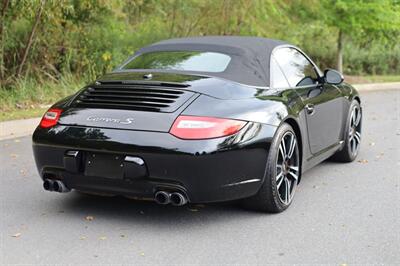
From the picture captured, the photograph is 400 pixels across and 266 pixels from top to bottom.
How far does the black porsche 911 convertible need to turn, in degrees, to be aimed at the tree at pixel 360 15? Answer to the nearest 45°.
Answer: approximately 45° to its left

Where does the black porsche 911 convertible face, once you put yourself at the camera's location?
facing away from the viewer and to the right of the viewer

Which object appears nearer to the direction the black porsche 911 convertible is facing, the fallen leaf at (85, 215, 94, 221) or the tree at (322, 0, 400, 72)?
the tree

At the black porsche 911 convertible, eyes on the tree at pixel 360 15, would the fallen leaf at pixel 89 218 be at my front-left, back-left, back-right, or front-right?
back-left

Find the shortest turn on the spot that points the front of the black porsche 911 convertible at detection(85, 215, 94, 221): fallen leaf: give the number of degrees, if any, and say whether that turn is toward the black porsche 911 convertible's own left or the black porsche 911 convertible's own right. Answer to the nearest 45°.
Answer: approximately 135° to the black porsche 911 convertible's own left
